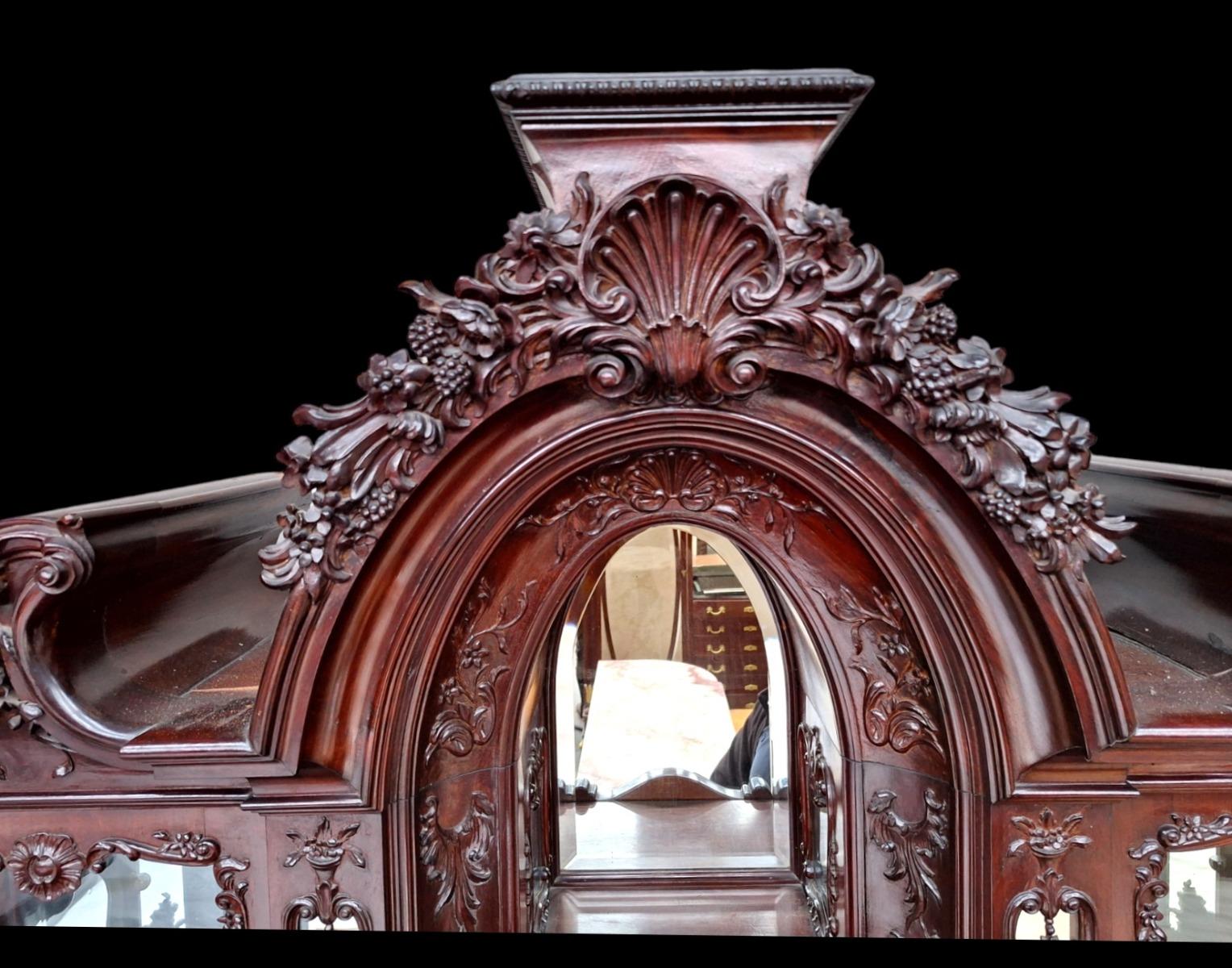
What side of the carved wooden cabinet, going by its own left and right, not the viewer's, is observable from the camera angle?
front
